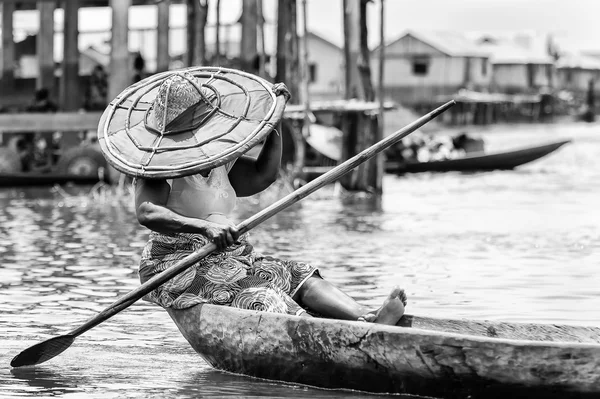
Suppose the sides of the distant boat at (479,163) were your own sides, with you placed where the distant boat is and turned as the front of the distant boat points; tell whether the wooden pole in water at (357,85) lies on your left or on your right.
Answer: on your right

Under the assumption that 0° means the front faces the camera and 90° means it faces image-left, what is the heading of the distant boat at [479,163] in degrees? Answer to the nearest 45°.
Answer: approximately 270°

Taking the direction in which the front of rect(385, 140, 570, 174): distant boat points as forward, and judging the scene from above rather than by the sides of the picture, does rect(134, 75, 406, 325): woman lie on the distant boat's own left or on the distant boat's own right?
on the distant boat's own right

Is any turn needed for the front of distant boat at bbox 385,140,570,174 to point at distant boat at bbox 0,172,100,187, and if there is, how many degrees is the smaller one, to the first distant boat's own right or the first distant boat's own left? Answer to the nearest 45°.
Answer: approximately 135° to the first distant boat's own right

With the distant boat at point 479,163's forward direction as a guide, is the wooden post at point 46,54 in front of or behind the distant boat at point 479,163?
behind

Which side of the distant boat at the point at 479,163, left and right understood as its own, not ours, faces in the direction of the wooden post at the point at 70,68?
back

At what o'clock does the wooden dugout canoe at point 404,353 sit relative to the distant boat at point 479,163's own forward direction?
The wooden dugout canoe is roughly at 3 o'clock from the distant boat.

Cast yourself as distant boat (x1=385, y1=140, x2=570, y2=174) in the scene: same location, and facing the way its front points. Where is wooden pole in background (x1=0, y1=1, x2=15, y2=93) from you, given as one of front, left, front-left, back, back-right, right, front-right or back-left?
back
